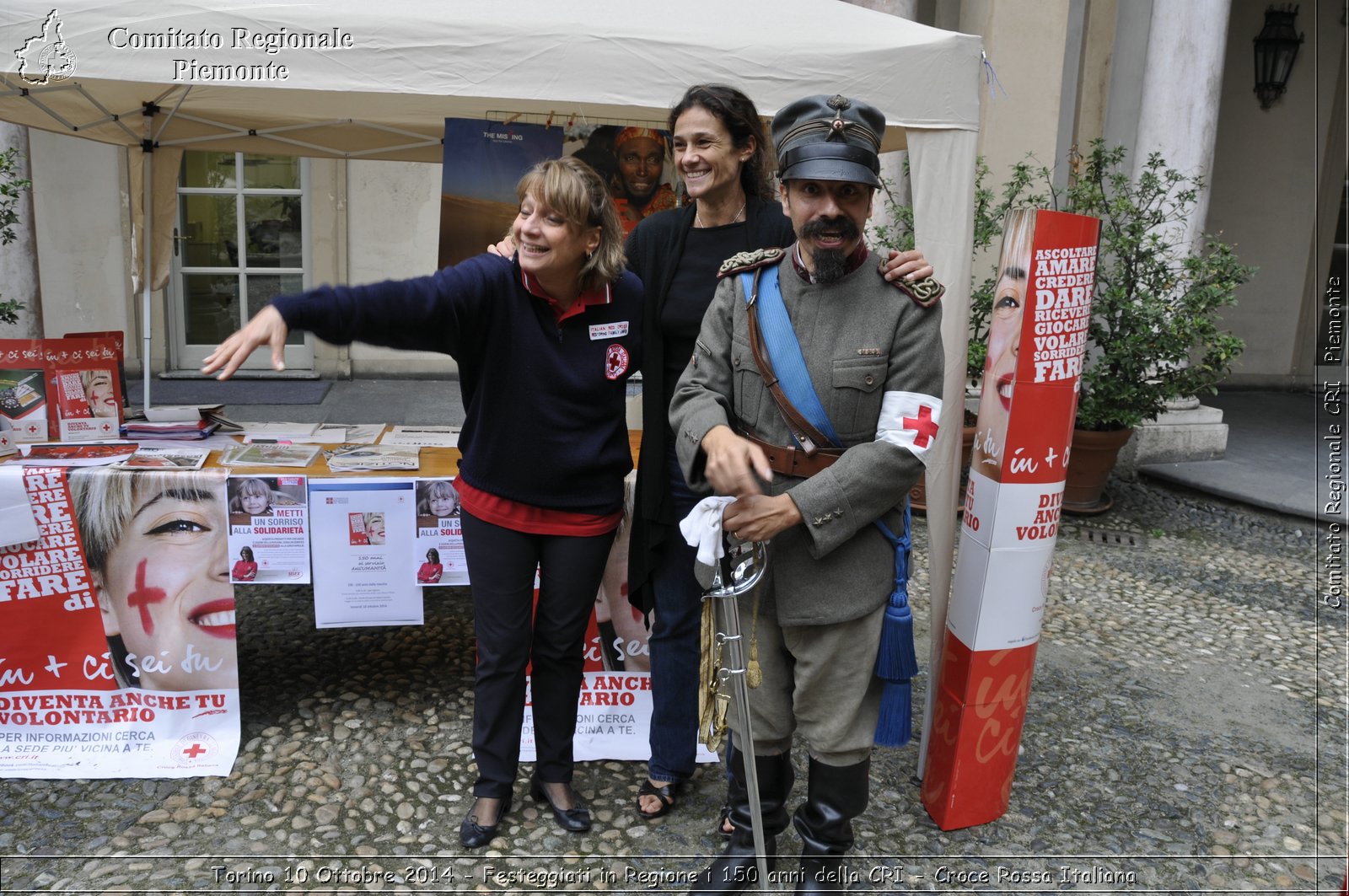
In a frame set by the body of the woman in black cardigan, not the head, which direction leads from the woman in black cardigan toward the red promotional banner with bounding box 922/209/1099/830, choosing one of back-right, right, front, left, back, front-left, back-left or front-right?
left

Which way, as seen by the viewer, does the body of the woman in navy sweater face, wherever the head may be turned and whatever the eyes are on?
toward the camera

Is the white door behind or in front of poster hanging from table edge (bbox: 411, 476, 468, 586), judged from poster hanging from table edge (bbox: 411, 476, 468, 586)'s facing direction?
behind

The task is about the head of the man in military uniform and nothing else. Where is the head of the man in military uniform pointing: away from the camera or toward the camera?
toward the camera

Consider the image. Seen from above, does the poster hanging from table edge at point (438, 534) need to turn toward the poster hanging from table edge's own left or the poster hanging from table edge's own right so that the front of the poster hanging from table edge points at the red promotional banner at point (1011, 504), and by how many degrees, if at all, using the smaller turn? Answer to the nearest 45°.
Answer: approximately 45° to the poster hanging from table edge's own left

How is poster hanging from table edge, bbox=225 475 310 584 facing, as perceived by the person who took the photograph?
facing the viewer

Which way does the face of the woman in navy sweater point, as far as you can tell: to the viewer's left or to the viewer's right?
to the viewer's left

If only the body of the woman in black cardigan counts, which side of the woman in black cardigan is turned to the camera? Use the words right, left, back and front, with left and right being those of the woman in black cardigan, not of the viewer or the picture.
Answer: front

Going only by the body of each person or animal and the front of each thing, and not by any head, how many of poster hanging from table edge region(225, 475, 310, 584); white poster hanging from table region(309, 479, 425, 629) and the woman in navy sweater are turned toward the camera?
3

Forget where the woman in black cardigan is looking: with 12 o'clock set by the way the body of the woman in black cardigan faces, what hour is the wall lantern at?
The wall lantern is roughly at 7 o'clock from the woman in black cardigan.

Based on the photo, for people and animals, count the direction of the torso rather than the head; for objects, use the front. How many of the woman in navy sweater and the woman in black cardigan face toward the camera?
2

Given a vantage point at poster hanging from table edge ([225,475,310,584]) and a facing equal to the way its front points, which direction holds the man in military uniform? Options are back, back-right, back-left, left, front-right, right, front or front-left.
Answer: front-left

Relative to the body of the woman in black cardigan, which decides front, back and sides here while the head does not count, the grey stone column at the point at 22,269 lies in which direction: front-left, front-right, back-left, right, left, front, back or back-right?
back-right
